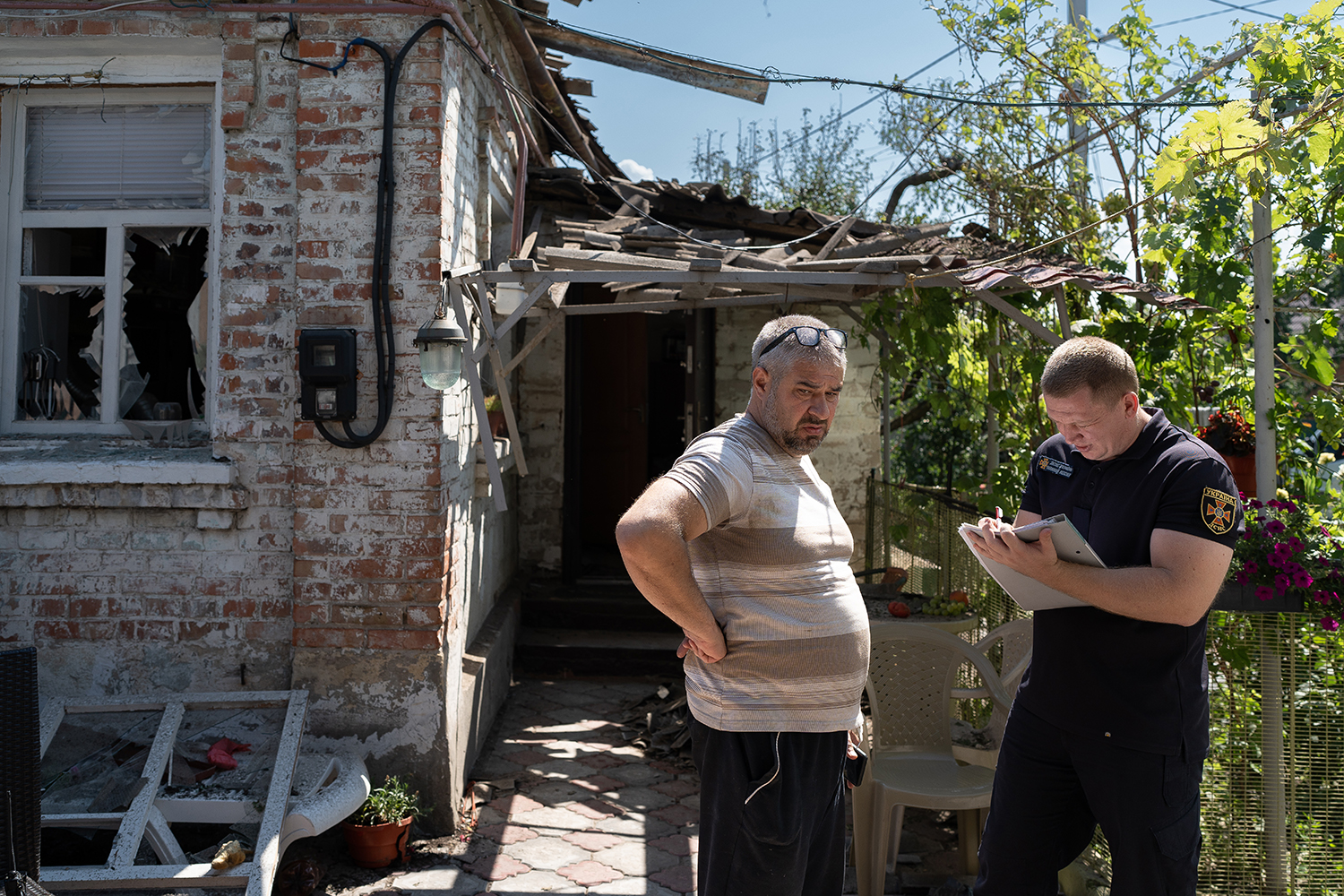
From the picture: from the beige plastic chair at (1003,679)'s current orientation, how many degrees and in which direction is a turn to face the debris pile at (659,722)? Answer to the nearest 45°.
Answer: approximately 90° to its right

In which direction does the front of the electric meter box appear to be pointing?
toward the camera

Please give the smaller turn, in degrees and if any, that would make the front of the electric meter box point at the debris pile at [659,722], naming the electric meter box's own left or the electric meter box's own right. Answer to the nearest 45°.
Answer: approximately 135° to the electric meter box's own left

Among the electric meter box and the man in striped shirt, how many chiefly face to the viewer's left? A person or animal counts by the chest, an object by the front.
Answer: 0

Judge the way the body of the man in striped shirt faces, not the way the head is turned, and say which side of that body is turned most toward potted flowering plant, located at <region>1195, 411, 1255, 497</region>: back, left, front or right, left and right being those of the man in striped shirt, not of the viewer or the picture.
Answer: left

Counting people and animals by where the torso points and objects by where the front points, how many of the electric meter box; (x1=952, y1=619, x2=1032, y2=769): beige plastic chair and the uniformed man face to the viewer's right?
0

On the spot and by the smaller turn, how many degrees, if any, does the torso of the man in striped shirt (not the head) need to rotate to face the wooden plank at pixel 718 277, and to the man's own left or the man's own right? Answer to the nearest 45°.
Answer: approximately 135° to the man's own left

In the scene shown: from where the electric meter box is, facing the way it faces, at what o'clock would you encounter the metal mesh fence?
The metal mesh fence is roughly at 10 o'clock from the electric meter box.

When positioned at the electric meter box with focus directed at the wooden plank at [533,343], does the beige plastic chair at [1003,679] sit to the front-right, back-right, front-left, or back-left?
front-right

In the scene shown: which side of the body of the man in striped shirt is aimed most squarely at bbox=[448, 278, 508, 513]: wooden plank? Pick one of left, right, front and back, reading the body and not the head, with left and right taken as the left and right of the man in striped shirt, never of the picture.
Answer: back

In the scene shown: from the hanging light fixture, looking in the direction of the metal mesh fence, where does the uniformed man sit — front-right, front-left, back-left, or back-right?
front-right

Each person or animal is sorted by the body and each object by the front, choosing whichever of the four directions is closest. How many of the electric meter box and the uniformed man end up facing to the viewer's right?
0

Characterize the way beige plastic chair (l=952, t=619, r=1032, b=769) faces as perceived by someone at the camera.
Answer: facing the viewer and to the left of the viewer

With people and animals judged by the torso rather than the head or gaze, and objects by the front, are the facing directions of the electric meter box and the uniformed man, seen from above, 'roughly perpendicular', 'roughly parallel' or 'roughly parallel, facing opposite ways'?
roughly perpendicular

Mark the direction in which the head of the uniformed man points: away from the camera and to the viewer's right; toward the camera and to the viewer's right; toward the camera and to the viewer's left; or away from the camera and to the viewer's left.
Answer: toward the camera and to the viewer's left
